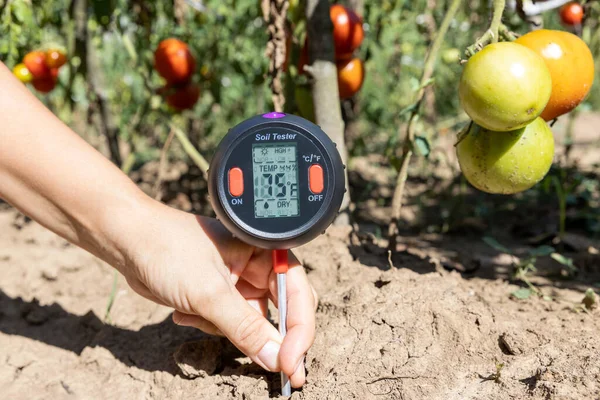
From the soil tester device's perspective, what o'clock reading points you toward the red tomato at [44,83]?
The red tomato is roughly at 5 o'clock from the soil tester device.

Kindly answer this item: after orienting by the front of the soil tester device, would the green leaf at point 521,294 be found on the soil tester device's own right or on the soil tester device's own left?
on the soil tester device's own left

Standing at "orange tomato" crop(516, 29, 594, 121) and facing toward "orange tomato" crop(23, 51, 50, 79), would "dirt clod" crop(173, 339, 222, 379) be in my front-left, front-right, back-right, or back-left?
front-left

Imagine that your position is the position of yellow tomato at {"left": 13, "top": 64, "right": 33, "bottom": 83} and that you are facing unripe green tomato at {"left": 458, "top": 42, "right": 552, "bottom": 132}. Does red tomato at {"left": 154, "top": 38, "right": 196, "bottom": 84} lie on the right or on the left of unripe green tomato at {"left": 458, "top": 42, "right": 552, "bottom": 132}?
left

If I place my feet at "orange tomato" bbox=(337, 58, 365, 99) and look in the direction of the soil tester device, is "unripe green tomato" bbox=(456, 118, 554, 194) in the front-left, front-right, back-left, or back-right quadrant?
front-left

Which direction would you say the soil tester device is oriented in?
toward the camera

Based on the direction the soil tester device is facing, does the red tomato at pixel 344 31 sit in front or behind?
behind
